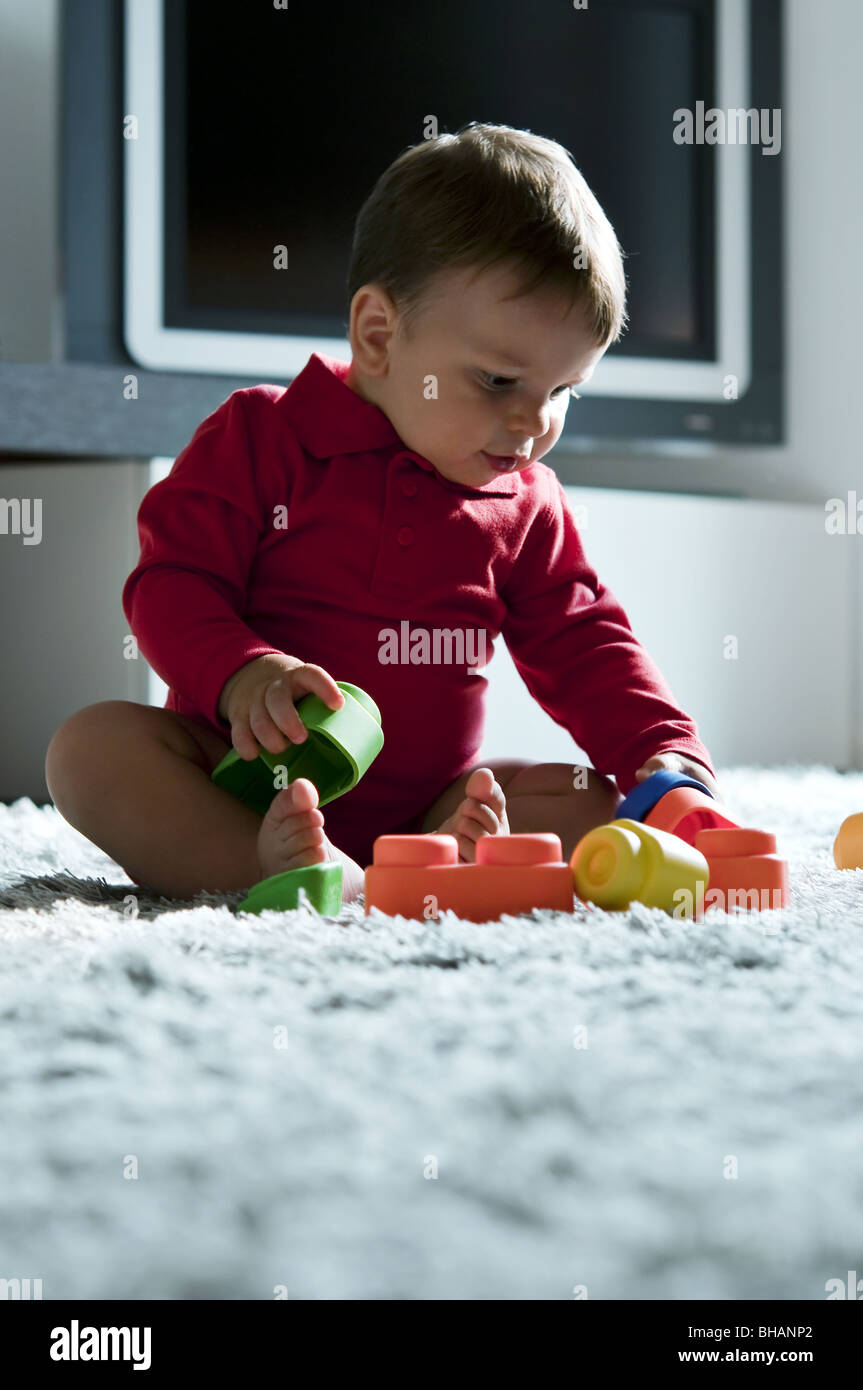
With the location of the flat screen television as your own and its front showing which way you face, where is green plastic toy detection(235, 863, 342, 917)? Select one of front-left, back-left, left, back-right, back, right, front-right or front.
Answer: front

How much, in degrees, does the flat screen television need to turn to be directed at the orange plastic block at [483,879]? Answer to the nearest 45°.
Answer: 0° — it already faces it

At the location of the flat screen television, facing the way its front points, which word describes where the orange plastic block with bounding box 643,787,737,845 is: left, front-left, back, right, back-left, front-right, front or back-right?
front

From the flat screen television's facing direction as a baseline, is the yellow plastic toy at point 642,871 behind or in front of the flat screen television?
in front

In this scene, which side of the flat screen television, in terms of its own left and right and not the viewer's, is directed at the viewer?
front

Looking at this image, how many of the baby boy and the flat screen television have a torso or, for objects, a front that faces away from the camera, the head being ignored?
0
